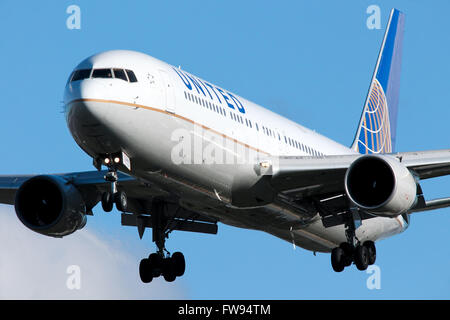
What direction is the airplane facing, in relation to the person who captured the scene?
facing the viewer and to the left of the viewer
